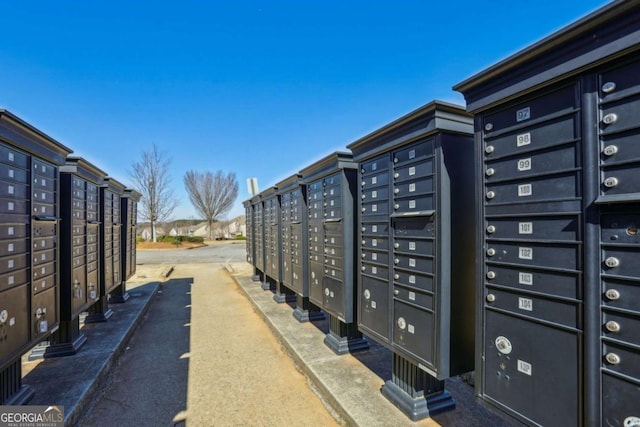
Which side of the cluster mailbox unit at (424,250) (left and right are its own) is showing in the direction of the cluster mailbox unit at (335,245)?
right

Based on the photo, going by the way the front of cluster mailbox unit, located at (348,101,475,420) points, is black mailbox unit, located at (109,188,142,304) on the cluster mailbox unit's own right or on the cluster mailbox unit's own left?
on the cluster mailbox unit's own right

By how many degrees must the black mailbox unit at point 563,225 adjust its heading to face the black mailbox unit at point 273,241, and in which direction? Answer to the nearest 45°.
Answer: approximately 90° to its right

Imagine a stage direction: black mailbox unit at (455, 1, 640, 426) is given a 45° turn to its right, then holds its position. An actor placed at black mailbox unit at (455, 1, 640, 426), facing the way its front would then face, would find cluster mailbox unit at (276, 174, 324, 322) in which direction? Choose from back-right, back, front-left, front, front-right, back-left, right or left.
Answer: front-right

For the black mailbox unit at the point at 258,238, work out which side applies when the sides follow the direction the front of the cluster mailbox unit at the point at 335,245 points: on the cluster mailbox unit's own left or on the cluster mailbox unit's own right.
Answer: on the cluster mailbox unit's own right

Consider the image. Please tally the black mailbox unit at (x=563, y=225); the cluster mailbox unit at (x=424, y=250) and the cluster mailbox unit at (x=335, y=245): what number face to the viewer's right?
0

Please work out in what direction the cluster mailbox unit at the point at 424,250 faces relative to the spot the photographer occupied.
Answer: facing the viewer and to the left of the viewer

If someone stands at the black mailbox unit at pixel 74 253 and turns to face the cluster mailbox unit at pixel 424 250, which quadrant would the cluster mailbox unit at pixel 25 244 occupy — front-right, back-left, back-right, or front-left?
front-right

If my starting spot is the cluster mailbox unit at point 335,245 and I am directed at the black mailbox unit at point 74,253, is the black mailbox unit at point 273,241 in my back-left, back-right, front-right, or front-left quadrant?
front-right

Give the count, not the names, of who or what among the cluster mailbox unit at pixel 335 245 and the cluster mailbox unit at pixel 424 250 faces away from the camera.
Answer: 0

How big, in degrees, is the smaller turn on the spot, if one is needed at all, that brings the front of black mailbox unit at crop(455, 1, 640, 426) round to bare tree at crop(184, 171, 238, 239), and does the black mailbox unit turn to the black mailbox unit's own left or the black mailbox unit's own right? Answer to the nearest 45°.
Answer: approximately 90° to the black mailbox unit's own right
